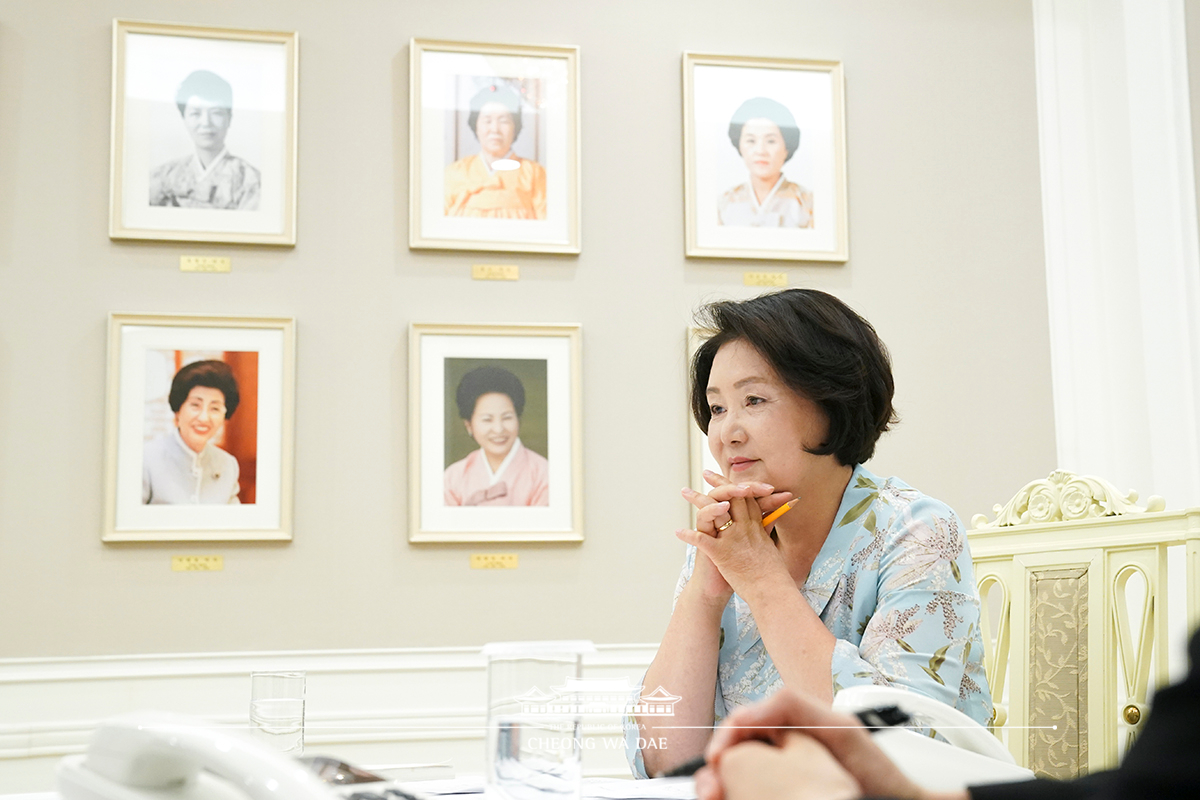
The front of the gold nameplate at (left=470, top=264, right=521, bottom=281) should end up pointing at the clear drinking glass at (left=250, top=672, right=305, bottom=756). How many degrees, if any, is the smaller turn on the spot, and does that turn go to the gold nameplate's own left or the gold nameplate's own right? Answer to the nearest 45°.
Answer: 0° — it already faces it

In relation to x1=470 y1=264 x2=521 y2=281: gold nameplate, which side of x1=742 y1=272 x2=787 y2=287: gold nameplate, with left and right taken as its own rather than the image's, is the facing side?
right

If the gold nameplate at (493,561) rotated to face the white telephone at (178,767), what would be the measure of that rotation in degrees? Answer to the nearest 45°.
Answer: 0° — it already faces it

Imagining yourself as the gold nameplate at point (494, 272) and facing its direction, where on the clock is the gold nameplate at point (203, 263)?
the gold nameplate at point (203, 263) is roughly at 3 o'clock from the gold nameplate at point (494, 272).

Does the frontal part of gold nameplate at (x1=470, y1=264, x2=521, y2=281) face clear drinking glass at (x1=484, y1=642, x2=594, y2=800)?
yes

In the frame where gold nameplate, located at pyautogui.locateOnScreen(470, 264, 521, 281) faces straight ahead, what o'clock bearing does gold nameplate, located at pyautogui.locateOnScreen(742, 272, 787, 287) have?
gold nameplate, located at pyautogui.locateOnScreen(742, 272, 787, 287) is roughly at 9 o'clock from gold nameplate, located at pyautogui.locateOnScreen(470, 264, 521, 281).
